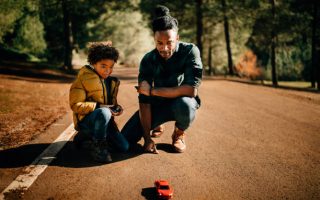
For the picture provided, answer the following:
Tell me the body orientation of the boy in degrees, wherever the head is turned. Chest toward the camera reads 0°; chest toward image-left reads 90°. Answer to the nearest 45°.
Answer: approximately 315°

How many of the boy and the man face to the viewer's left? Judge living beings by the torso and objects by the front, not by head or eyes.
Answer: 0

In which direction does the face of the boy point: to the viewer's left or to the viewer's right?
to the viewer's right

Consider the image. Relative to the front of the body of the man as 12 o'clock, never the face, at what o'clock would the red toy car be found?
The red toy car is roughly at 12 o'clock from the man.

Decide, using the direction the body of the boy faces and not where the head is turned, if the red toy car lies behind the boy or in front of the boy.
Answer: in front

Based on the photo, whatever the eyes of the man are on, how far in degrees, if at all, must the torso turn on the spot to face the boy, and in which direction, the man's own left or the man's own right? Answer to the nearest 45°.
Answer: approximately 90° to the man's own right

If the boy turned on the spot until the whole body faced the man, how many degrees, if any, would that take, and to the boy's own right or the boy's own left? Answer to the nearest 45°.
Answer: approximately 45° to the boy's own left
